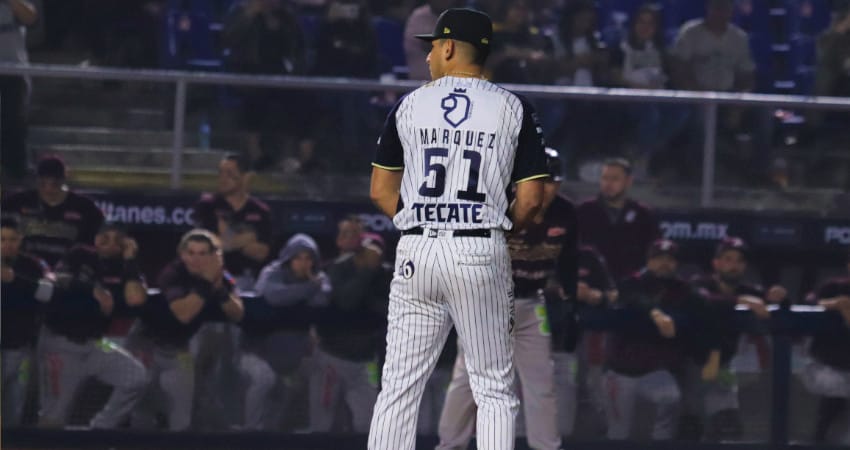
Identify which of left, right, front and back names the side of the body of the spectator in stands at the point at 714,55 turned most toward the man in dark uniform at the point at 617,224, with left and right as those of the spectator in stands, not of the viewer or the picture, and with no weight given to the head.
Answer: front

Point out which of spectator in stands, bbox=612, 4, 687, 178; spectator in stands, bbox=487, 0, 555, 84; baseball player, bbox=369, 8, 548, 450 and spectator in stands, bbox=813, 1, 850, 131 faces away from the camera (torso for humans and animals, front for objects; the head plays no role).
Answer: the baseball player

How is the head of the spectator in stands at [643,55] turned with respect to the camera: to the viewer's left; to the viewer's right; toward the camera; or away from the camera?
toward the camera

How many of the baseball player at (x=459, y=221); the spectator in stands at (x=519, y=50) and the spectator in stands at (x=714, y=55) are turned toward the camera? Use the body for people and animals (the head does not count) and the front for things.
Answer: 2

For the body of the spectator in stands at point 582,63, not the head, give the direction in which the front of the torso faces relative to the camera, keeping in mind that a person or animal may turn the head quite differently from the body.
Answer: toward the camera

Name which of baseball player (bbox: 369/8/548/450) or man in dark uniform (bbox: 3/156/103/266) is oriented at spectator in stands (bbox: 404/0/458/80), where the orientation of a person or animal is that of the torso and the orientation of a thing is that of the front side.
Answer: the baseball player

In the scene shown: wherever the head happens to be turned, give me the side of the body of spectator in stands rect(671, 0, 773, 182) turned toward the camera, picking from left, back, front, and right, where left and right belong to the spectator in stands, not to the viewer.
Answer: front

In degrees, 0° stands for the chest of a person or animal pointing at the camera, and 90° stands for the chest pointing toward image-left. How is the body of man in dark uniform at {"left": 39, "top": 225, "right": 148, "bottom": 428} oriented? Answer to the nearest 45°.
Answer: approximately 315°

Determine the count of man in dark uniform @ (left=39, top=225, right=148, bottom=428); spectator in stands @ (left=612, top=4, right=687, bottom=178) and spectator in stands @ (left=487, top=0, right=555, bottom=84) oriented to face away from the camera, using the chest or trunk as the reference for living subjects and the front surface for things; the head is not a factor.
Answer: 0

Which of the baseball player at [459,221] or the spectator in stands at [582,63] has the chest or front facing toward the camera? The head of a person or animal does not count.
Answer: the spectator in stands

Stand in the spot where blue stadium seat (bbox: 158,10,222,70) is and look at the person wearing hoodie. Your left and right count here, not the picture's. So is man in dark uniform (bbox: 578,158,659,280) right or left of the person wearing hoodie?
left

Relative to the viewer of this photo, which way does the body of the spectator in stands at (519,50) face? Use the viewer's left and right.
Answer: facing the viewer

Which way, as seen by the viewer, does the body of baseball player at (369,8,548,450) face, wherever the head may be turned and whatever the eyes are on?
away from the camera

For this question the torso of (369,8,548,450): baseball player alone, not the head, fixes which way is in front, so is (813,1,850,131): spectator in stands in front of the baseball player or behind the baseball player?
in front

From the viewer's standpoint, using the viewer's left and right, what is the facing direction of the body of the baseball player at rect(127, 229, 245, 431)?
facing the viewer and to the right of the viewer

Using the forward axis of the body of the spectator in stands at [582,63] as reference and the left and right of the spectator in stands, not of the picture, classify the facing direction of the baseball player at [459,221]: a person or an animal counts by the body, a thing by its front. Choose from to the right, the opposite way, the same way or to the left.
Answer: the opposite way

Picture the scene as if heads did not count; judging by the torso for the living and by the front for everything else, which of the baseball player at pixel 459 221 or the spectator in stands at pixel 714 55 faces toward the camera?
the spectator in stands

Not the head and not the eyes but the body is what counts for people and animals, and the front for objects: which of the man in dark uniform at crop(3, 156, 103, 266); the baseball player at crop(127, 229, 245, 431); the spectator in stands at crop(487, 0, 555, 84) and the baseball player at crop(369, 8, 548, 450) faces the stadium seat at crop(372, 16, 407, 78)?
the baseball player at crop(369, 8, 548, 450)

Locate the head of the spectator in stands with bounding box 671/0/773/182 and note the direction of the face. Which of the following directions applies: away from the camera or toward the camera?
toward the camera

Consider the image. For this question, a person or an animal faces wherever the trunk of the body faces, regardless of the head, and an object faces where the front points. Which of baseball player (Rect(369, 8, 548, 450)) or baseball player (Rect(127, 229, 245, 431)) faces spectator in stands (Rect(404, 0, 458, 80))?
baseball player (Rect(369, 8, 548, 450))

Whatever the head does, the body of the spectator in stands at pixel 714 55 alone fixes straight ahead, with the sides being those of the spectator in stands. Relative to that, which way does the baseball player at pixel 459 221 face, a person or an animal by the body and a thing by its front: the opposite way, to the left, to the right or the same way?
the opposite way

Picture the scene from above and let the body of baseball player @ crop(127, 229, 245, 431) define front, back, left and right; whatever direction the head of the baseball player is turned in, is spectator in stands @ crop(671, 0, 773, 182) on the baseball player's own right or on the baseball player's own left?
on the baseball player's own left
